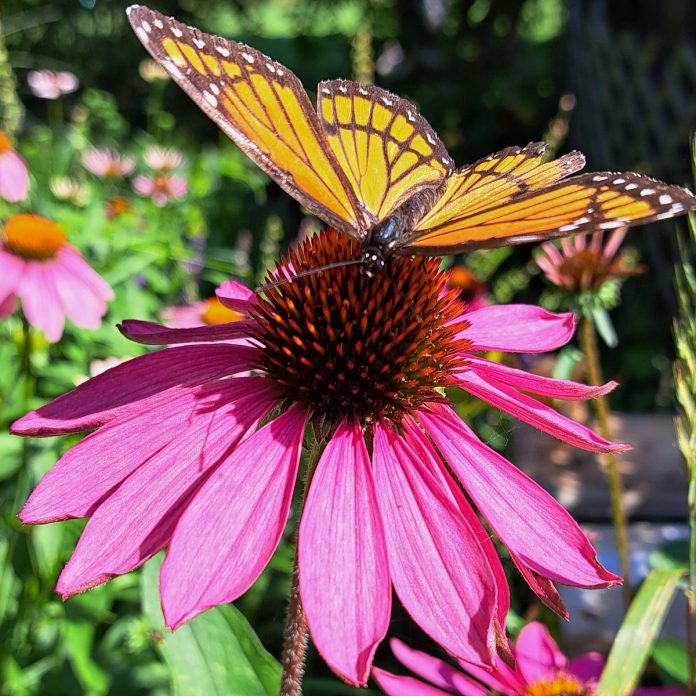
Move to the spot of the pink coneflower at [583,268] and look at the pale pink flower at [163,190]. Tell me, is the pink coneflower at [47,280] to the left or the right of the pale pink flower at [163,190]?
left

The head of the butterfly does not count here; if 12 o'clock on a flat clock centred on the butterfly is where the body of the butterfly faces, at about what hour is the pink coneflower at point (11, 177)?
The pink coneflower is roughly at 3 o'clock from the butterfly.

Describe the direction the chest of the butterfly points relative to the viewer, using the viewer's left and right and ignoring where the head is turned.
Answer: facing the viewer and to the left of the viewer

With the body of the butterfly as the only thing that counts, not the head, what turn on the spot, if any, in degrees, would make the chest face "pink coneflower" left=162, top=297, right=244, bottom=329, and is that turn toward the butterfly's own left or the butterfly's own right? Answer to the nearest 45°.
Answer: approximately 90° to the butterfly's own right

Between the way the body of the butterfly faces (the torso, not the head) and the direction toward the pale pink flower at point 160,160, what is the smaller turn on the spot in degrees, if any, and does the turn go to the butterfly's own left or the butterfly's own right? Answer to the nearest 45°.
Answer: approximately 90° to the butterfly's own right

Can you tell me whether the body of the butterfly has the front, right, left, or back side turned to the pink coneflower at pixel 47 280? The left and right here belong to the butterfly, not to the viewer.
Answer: right

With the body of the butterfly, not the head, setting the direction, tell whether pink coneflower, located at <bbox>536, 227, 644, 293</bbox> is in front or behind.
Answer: behind

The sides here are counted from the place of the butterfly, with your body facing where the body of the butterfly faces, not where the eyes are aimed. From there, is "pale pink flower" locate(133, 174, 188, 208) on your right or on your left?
on your right
